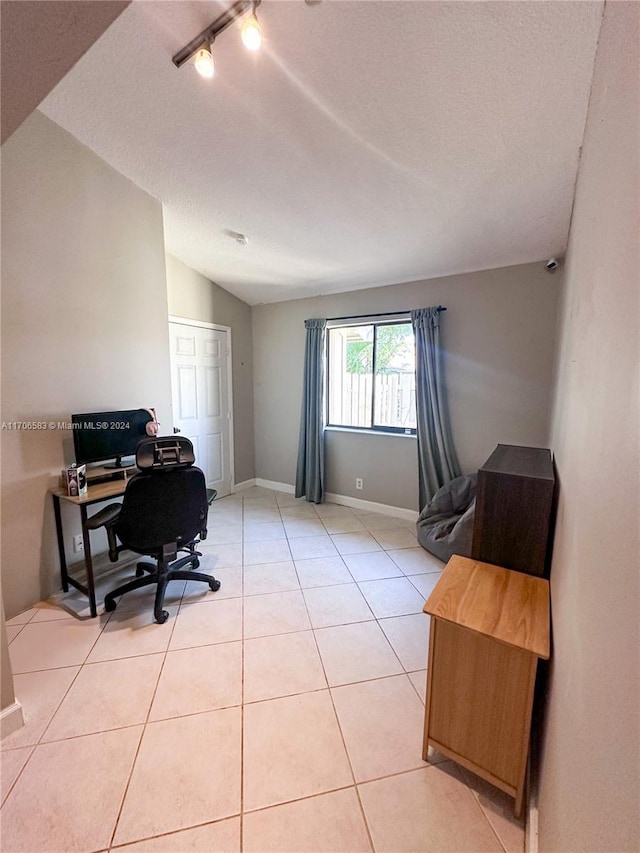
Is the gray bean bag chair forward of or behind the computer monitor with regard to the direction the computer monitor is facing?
forward

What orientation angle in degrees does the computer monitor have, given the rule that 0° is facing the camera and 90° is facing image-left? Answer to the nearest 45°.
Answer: approximately 315°

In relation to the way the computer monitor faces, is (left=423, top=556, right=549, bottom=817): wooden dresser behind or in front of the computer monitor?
in front

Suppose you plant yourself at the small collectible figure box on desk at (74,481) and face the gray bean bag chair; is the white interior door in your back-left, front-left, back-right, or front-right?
front-left

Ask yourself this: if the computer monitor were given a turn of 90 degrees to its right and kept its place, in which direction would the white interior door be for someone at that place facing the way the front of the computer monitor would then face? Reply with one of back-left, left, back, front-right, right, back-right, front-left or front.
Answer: back

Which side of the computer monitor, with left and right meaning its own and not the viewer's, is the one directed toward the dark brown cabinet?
front

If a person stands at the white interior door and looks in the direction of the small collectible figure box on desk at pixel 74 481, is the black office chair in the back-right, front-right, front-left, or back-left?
front-left

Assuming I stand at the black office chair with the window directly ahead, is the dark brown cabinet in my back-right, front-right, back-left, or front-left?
front-right
